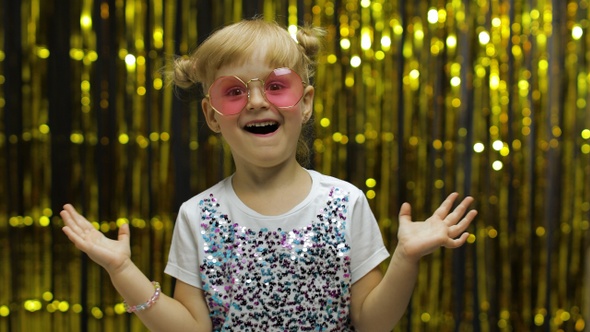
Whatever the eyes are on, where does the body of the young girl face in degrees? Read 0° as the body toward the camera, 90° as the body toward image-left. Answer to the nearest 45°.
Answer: approximately 0°
